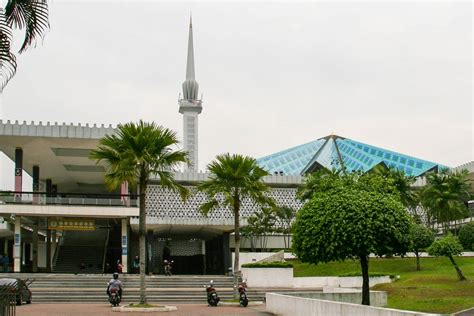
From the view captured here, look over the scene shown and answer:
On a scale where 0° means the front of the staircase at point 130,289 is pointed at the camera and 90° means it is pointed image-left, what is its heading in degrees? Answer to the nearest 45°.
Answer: approximately 0°

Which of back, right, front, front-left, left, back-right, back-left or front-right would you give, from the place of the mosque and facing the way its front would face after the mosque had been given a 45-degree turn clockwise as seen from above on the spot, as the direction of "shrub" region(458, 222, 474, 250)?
back-left

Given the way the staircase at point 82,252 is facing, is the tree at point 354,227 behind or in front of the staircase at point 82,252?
in front

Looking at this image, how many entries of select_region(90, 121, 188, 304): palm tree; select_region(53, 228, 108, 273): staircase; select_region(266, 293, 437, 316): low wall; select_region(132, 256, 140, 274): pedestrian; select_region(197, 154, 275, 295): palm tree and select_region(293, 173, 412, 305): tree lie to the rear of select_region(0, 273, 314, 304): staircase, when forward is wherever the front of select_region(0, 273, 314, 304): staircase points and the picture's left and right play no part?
2

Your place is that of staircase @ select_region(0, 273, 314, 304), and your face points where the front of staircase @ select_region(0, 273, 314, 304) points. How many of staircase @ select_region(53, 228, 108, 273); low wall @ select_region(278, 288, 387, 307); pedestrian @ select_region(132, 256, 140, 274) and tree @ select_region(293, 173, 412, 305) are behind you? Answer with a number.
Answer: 2

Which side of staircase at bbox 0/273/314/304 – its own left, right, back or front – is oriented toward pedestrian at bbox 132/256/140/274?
back

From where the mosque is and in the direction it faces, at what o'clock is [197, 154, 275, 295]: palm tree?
The palm tree is roughly at 11 o'clock from the mosque.

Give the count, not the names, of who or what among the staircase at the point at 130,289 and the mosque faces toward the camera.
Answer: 2

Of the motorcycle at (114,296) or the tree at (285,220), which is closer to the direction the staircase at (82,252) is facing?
the motorcycle

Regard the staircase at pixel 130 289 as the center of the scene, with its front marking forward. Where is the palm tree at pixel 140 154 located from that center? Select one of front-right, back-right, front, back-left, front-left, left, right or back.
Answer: front

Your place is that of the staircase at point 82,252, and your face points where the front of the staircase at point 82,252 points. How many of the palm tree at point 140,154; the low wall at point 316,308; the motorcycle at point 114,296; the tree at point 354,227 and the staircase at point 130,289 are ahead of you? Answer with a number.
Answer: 5

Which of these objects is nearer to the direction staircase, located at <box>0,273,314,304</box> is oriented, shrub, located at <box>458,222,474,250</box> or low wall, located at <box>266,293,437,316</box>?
the low wall

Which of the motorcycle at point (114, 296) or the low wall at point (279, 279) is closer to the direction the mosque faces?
the motorcycle
